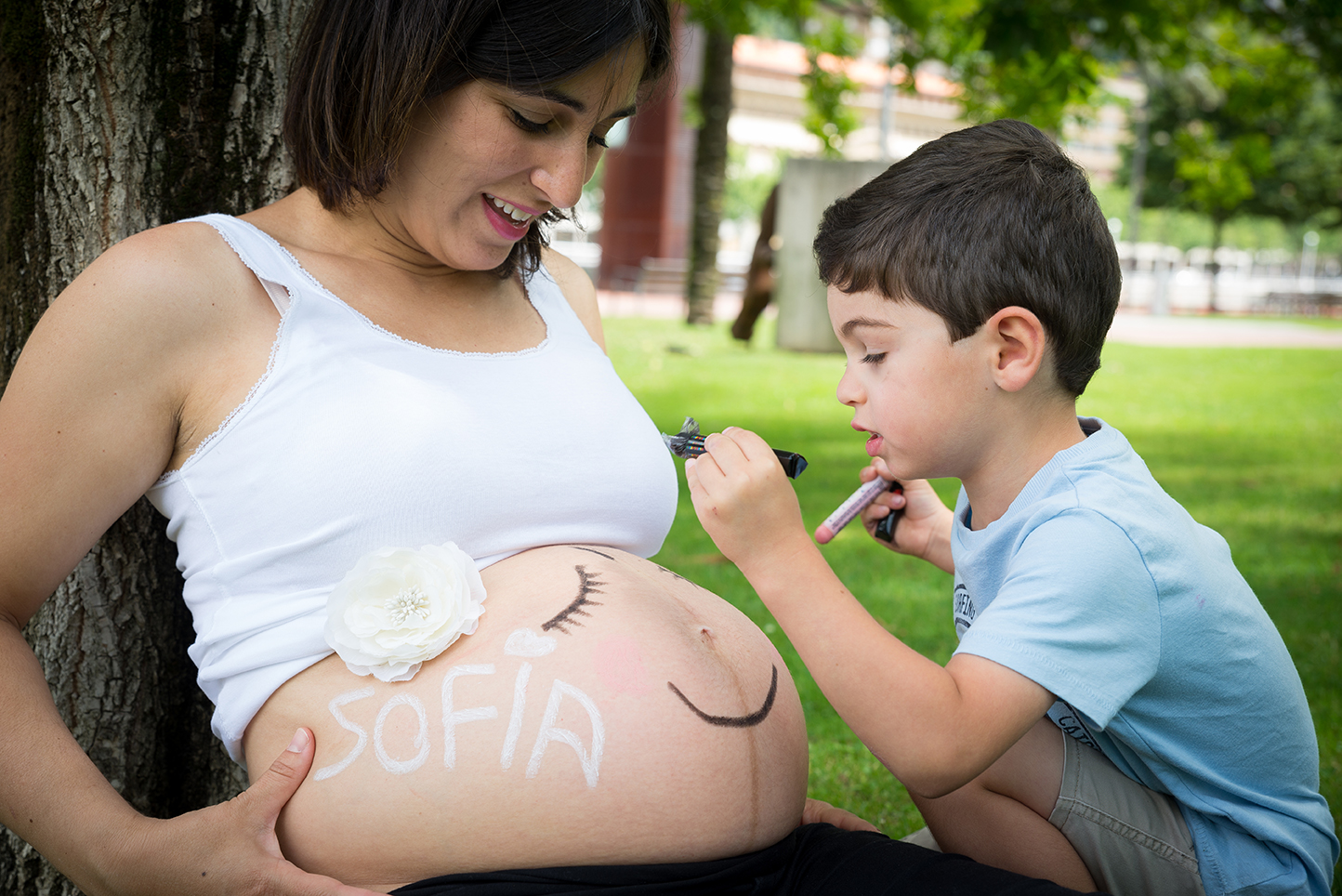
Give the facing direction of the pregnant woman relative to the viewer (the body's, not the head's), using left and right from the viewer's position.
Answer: facing the viewer and to the right of the viewer

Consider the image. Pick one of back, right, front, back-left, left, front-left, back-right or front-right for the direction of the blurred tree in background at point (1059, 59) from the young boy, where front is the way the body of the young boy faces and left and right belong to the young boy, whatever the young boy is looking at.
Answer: right

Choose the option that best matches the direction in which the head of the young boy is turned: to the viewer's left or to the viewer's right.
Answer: to the viewer's left

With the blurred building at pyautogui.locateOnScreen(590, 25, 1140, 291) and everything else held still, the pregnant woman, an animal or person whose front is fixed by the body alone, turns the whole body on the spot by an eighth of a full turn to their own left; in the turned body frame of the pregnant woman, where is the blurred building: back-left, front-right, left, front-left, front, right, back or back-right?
left

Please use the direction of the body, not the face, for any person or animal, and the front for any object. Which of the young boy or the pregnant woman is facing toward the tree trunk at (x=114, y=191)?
the young boy

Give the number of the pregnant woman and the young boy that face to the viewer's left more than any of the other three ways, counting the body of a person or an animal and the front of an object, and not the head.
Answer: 1

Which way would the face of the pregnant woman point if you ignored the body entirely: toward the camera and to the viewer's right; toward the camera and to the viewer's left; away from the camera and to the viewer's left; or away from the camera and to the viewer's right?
toward the camera and to the viewer's right

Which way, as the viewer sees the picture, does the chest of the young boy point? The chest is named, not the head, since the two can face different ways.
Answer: to the viewer's left

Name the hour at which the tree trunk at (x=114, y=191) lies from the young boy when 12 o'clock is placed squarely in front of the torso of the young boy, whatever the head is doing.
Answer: The tree trunk is roughly at 12 o'clock from the young boy.

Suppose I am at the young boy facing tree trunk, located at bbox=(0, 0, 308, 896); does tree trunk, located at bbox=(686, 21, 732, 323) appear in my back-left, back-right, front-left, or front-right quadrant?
front-right

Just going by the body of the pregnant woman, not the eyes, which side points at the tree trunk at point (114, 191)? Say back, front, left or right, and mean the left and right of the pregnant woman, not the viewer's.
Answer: back

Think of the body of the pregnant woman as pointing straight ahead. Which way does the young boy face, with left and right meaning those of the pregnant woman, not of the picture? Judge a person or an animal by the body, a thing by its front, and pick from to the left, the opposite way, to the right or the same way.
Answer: the opposite way
